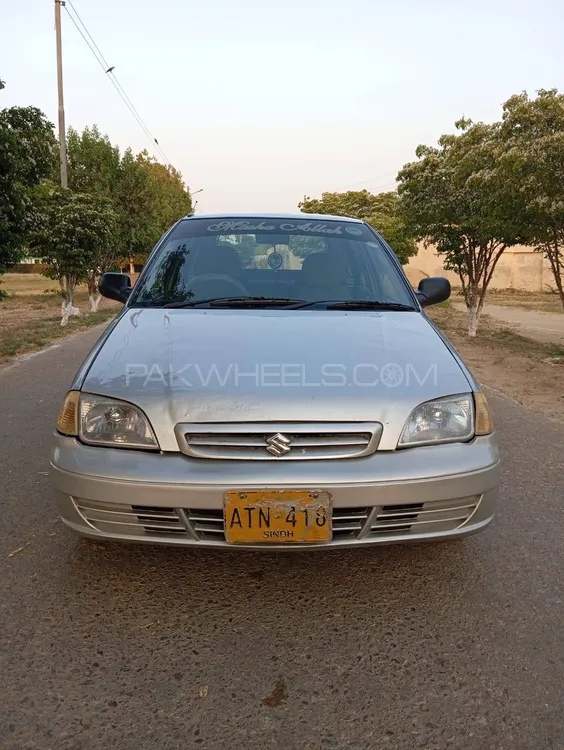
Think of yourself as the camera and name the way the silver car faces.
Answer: facing the viewer

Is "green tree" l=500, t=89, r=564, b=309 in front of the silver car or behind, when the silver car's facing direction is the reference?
behind

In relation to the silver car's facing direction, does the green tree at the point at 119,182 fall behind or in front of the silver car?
behind

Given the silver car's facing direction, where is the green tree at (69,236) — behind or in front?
behind

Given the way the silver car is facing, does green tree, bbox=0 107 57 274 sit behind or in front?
behind

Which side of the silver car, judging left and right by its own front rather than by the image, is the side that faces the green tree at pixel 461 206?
back
